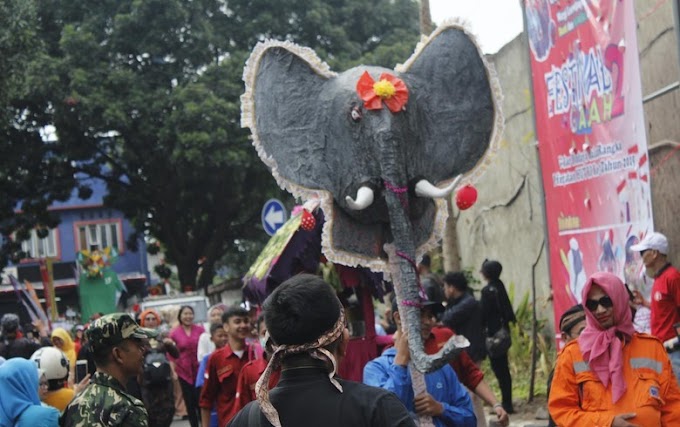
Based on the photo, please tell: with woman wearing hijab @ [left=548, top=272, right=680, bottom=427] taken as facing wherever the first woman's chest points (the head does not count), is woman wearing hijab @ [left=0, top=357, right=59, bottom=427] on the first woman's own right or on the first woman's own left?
on the first woman's own right

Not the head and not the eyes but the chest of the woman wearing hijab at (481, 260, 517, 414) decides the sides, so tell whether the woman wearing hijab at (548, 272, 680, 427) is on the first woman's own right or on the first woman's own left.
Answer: on the first woman's own left

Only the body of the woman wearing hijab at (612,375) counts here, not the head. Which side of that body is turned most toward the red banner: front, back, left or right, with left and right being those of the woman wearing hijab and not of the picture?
back

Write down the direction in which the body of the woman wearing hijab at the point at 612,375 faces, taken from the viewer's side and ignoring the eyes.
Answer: toward the camera

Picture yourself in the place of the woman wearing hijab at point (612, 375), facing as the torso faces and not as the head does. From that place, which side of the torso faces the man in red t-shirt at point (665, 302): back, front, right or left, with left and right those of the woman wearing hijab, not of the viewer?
back

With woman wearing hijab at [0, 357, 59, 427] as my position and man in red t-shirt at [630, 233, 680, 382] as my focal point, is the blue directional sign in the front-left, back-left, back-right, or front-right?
front-left
